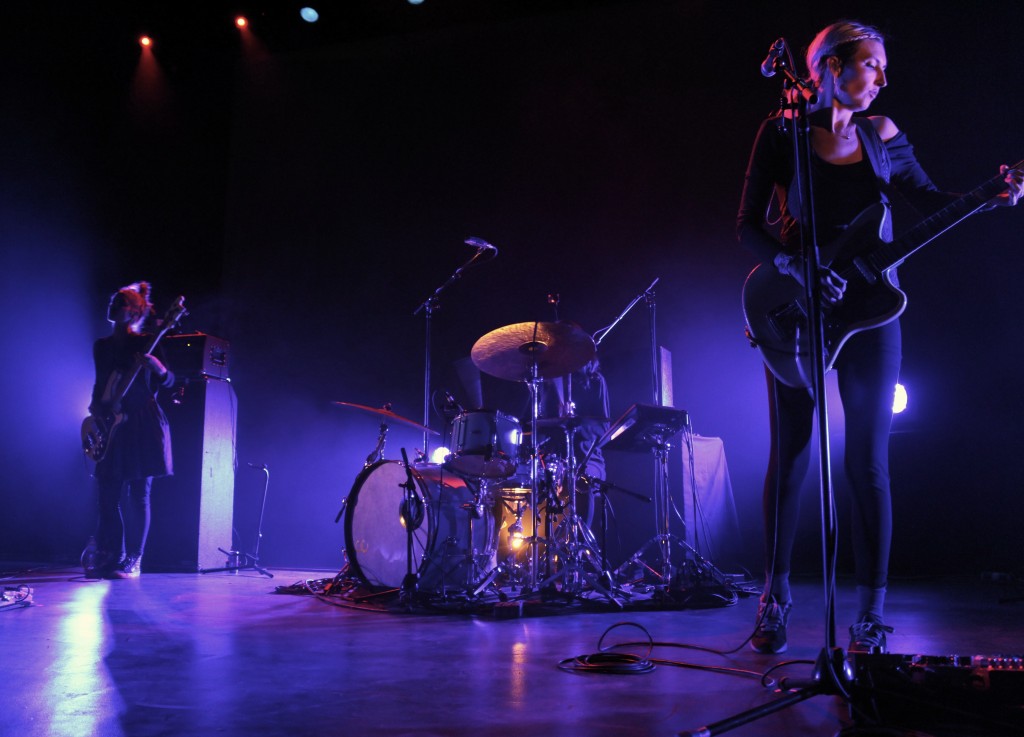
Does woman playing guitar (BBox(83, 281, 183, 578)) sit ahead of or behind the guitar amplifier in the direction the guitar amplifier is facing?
ahead

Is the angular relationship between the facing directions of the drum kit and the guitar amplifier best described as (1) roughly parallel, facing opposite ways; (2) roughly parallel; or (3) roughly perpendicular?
roughly parallel

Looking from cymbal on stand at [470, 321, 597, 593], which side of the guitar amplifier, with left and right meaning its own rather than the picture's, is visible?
left

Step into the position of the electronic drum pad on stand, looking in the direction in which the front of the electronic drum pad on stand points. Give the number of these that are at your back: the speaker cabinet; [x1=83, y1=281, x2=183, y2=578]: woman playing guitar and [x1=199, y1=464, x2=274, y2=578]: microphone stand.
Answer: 0

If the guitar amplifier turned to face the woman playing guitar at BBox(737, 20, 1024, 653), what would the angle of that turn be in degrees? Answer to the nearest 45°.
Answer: approximately 45° to its left

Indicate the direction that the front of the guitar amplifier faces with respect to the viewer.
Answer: facing the viewer and to the left of the viewer

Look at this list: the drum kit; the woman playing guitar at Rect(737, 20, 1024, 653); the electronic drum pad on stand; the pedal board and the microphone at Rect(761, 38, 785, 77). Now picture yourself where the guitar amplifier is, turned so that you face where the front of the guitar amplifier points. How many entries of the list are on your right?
0

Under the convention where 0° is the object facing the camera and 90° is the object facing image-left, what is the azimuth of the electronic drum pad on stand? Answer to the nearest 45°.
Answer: approximately 135°

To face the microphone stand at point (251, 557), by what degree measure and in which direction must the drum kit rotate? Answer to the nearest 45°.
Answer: approximately 90° to its right

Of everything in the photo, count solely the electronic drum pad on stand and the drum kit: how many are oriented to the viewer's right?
0

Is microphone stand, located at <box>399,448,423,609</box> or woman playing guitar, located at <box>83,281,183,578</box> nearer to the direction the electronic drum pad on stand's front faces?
the woman playing guitar

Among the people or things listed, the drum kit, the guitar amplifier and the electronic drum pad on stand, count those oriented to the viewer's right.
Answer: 0

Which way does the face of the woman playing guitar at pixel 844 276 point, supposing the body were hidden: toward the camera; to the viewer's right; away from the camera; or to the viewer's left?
to the viewer's right

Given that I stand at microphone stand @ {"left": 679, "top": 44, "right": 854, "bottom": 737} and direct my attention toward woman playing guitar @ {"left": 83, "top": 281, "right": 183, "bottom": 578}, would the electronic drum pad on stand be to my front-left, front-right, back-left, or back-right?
front-right

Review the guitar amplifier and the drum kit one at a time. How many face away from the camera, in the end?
0

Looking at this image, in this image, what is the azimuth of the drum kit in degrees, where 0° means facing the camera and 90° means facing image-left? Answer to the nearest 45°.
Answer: approximately 45°

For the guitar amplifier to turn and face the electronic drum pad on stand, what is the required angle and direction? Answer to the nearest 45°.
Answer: approximately 90° to its left

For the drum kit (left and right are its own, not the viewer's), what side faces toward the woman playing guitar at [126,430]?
right
